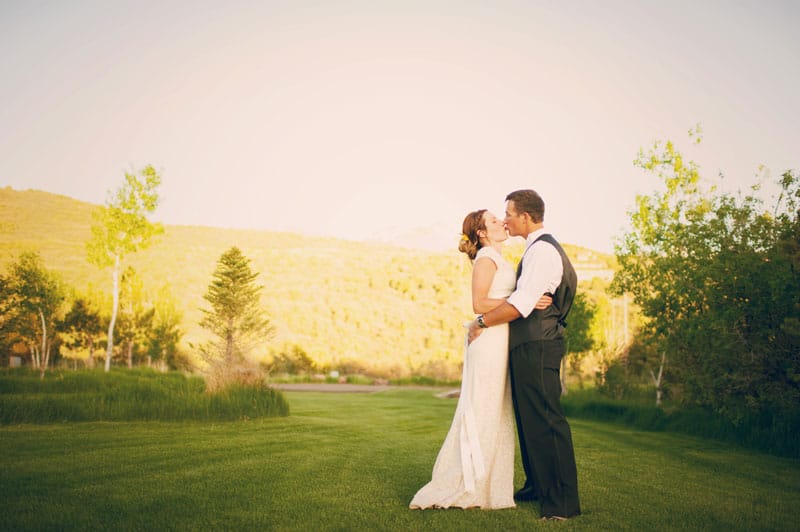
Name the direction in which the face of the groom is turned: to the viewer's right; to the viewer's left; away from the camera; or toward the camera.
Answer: to the viewer's left

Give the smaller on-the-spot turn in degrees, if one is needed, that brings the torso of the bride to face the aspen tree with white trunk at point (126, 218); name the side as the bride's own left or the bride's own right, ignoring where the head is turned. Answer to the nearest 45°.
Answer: approximately 135° to the bride's own left

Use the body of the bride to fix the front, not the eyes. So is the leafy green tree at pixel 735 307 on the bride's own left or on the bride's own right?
on the bride's own left

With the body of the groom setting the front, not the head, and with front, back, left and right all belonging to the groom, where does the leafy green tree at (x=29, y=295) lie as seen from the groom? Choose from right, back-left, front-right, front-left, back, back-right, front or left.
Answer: front-right

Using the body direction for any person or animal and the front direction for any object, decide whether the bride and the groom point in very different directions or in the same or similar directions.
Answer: very different directions

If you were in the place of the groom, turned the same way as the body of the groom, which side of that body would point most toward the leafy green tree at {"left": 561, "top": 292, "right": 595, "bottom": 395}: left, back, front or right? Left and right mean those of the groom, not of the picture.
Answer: right

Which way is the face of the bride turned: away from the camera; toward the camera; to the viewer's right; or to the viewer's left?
to the viewer's right

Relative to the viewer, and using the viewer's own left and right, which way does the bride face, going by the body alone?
facing to the right of the viewer

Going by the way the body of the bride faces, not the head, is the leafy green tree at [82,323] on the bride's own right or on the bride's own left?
on the bride's own left

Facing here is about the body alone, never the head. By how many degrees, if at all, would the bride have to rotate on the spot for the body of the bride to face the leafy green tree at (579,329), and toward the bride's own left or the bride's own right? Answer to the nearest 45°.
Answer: approximately 90° to the bride's own left

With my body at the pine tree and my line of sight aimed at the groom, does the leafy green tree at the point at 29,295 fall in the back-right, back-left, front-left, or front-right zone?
back-right

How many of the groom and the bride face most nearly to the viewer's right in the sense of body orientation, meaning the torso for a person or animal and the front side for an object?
1

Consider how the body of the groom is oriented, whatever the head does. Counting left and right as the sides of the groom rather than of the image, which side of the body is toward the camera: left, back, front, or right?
left
